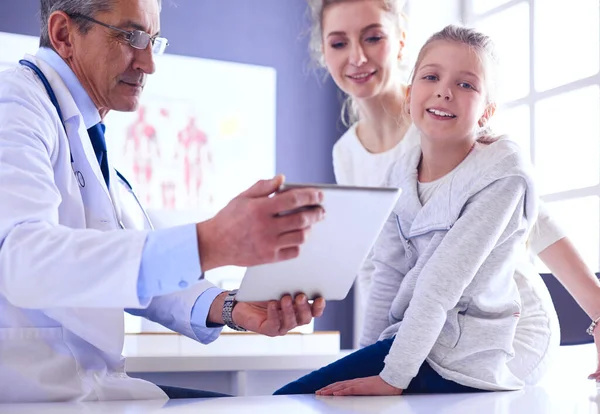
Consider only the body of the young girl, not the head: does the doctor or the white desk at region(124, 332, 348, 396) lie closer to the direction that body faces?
the doctor

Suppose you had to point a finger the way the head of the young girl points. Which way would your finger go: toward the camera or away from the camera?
toward the camera

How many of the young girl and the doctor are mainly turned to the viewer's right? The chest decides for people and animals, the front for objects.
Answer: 1

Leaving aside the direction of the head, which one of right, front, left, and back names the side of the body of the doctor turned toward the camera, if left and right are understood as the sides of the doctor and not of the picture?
right

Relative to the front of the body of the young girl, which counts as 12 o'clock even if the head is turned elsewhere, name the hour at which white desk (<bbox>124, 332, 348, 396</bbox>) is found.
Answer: The white desk is roughly at 3 o'clock from the young girl.

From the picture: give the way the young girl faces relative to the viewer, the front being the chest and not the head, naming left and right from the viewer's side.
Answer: facing the viewer and to the left of the viewer

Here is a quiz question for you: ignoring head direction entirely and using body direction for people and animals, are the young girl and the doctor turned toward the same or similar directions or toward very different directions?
very different directions

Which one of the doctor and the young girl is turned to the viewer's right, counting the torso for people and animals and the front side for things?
the doctor

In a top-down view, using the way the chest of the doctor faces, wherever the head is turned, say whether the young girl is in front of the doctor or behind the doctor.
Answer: in front
